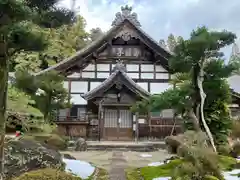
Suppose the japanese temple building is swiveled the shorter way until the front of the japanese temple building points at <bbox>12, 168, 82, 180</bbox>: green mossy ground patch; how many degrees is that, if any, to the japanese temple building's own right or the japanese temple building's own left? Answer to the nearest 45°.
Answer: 0° — it already faces it

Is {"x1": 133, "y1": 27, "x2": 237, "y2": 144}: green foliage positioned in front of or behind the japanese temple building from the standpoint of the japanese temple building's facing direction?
in front

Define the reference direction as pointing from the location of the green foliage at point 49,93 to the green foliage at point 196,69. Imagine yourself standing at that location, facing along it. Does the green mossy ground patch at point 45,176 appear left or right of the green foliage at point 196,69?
right

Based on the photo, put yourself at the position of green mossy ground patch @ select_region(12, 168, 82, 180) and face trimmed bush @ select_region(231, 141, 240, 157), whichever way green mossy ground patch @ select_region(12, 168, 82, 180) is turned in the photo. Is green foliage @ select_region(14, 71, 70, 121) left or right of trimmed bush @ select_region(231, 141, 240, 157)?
left

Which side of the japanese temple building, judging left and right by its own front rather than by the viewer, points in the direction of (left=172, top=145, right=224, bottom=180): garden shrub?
front

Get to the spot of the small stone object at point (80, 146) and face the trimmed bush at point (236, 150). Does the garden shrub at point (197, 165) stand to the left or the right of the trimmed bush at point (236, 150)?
right

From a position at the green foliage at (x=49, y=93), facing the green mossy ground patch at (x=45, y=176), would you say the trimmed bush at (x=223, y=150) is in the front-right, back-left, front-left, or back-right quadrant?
front-left

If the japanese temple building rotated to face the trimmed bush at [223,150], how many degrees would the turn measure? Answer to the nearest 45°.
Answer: approximately 45° to its left

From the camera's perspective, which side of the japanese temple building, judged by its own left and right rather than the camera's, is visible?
front
